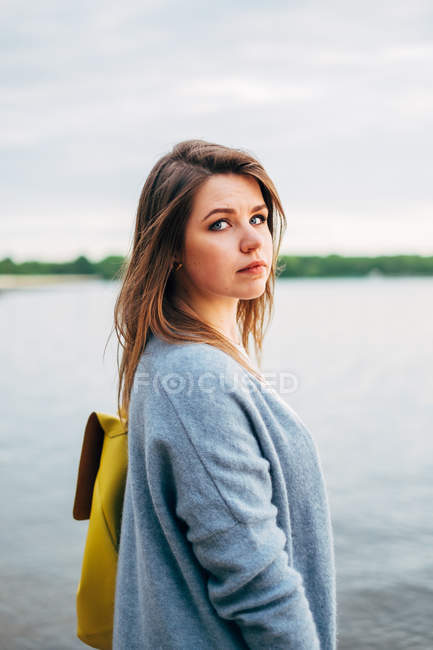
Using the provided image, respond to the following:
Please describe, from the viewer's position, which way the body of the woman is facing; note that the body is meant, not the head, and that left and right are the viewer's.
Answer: facing to the right of the viewer

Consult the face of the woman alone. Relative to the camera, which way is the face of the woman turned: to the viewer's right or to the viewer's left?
to the viewer's right
